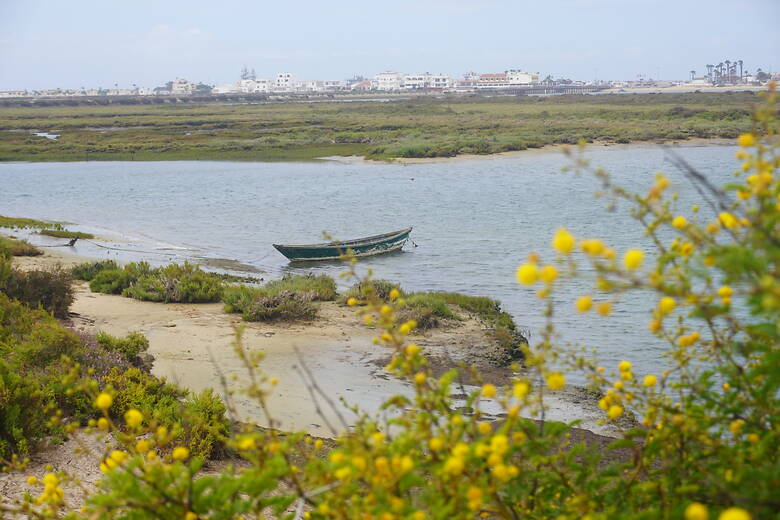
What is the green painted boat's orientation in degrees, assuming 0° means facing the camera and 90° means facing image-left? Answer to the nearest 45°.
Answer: approximately 270°

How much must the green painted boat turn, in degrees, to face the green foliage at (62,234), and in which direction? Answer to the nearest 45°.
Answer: approximately 180°

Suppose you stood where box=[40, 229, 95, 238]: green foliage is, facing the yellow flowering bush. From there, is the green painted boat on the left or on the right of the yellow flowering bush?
left

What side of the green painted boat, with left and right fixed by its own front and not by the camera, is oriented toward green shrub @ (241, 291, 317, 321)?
right

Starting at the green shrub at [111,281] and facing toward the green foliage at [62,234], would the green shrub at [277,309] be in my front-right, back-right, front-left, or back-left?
back-right

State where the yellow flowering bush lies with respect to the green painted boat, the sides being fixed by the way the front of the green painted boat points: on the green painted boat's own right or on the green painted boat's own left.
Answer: on the green painted boat's own right

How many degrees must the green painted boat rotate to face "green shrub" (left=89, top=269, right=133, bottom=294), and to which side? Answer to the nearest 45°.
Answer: approximately 135° to its right
